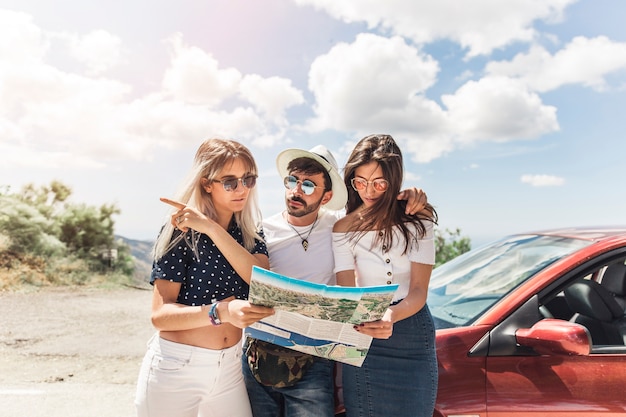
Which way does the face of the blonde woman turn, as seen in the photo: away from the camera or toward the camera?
toward the camera

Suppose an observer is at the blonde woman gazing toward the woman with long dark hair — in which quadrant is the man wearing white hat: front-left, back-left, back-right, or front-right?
front-left

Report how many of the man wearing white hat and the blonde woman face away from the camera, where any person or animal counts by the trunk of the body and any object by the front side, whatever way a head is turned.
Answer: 0

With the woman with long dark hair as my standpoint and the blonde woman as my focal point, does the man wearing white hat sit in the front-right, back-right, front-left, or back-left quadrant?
front-right

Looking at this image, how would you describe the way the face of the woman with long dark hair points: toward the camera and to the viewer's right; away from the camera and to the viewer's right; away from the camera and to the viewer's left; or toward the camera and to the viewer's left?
toward the camera and to the viewer's left

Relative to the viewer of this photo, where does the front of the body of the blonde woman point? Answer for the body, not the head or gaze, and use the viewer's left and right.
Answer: facing the viewer and to the right of the viewer

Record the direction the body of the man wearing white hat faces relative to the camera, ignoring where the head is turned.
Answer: toward the camera
